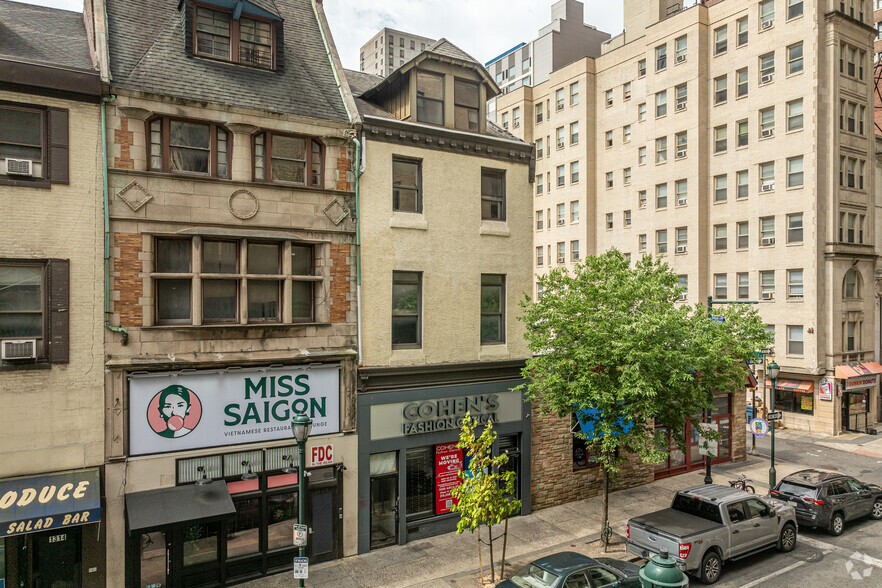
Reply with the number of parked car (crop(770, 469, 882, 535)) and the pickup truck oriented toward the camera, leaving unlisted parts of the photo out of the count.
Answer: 0

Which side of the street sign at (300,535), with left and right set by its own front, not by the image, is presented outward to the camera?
front

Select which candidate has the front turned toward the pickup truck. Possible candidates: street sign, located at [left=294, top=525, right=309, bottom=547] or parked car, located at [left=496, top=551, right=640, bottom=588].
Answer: the parked car

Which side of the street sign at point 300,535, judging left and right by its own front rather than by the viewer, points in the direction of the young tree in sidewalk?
left

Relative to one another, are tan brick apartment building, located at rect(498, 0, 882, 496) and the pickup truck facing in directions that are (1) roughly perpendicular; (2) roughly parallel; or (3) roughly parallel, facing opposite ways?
roughly perpendicular

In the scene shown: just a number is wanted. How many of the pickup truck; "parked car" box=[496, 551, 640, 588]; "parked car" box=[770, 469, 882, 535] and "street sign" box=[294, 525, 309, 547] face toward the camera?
1

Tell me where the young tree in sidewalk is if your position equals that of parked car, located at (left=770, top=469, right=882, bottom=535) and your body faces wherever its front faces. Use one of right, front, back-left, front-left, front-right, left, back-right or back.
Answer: back

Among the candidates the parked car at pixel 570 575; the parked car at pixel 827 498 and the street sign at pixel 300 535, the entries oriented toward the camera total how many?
1

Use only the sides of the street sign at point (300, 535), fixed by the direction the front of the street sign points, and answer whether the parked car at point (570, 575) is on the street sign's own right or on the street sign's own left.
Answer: on the street sign's own left

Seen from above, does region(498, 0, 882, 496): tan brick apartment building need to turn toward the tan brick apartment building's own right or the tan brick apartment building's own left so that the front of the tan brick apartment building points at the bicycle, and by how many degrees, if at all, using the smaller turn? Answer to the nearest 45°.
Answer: approximately 45° to the tan brick apartment building's own right

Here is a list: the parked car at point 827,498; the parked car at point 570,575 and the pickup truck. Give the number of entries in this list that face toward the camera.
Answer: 0

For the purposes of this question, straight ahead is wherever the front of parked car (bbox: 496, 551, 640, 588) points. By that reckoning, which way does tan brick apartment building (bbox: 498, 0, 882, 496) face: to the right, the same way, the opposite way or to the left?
to the right

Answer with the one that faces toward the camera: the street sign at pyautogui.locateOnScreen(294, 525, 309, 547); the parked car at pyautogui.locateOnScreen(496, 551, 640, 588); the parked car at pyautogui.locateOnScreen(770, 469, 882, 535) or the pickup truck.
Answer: the street sign

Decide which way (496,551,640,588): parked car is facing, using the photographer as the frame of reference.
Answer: facing away from the viewer and to the right of the viewer

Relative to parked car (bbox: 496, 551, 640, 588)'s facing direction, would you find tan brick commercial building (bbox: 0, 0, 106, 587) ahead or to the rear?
to the rear
